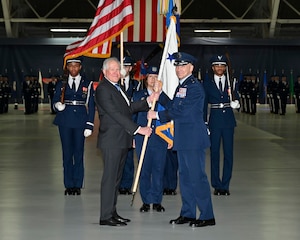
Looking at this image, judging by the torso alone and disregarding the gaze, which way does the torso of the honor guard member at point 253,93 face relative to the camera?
toward the camera

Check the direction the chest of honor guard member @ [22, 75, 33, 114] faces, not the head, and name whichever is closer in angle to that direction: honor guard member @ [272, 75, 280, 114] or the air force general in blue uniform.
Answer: the air force general in blue uniform

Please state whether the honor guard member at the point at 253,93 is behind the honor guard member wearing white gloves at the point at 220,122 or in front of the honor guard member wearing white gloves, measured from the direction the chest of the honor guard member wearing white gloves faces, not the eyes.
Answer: behind

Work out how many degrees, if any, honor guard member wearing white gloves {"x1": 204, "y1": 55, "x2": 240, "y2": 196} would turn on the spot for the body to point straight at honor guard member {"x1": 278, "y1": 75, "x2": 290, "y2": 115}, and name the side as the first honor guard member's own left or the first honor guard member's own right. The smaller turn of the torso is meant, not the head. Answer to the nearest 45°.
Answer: approximately 180°

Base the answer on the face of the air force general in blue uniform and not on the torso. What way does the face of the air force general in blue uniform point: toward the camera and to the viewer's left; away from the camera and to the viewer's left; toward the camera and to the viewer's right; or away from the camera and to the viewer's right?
toward the camera and to the viewer's left

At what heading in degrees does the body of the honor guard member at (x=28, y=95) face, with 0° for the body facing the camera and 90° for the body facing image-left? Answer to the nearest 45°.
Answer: approximately 0°

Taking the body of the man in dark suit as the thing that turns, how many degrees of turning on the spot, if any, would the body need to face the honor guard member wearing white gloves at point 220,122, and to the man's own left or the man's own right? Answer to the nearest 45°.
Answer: approximately 45° to the man's own left

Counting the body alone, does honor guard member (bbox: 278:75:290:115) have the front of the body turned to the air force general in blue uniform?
yes

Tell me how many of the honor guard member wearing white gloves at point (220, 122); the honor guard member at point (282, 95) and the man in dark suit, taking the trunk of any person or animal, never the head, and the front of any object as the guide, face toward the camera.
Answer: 2

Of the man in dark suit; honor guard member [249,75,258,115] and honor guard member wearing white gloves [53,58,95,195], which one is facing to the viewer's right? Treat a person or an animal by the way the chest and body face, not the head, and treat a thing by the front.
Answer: the man in dark suit

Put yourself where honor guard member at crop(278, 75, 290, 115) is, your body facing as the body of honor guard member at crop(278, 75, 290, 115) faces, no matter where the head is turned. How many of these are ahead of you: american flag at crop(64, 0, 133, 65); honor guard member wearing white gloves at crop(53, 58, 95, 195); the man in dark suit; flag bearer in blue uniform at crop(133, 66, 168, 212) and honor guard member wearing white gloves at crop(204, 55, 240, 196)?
5

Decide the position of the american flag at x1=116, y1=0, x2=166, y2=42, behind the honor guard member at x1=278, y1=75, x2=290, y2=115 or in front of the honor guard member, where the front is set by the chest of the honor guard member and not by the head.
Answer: in front
